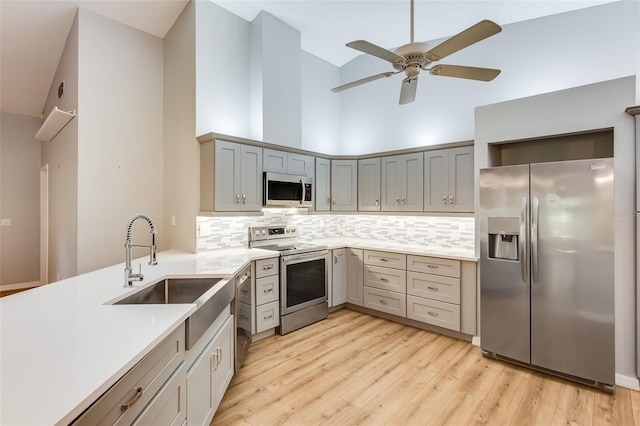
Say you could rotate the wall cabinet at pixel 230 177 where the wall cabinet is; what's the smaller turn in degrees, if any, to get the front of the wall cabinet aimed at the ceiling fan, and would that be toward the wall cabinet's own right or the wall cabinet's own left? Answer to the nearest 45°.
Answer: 0° — it already faces it

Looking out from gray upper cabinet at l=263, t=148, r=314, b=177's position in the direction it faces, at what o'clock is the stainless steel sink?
The stainless steel sink is roughly at 2 o'clock from the gray upper cabinet.

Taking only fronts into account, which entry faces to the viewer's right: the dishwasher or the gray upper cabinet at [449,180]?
the dishwasher

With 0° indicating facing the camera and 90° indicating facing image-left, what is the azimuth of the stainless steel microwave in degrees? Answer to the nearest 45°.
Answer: approximately 315°

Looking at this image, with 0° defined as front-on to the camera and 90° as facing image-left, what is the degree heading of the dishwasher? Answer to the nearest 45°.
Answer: approximately 270°

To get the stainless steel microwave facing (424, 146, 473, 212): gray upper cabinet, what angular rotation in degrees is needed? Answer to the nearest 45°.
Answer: approximately 45° to its left

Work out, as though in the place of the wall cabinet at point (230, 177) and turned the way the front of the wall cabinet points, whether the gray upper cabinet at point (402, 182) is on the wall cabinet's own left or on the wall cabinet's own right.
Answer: on the wall cabinet's own left

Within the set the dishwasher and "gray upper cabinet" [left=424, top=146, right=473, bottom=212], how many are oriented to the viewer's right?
1
